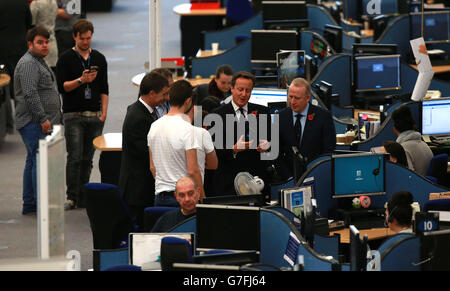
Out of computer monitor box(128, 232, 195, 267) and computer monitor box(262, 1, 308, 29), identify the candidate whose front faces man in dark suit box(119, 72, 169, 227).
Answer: computer monitor box(262, 1, 308, 29)

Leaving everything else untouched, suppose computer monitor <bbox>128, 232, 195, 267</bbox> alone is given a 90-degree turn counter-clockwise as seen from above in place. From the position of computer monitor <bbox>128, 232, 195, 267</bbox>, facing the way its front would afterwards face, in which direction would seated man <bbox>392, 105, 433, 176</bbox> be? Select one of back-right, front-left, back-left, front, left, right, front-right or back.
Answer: front-left

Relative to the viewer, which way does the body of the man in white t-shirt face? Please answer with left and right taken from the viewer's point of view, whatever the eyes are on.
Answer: facing away from the viewer and to the right of the viewer

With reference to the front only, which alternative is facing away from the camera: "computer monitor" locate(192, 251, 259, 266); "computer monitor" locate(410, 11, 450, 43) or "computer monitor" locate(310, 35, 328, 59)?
"computer monitor" locate(192, 251, 259, 266)

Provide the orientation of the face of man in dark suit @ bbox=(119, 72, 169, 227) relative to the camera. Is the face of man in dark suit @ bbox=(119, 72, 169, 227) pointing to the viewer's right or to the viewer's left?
to the viewer's right

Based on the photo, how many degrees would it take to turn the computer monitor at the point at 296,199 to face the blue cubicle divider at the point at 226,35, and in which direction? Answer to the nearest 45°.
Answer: approximately 135° to its right

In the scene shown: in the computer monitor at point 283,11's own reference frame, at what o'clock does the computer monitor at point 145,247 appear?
the computer monitor at point 145,247 is roughly at 12 o'clock from the computer monitor at point 283,11.

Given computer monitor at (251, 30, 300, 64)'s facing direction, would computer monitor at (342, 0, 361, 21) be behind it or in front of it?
behind

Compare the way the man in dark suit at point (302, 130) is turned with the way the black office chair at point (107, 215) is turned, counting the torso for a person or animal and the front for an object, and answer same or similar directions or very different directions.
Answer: very different directions

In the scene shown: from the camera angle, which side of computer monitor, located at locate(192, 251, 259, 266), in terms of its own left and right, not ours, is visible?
back

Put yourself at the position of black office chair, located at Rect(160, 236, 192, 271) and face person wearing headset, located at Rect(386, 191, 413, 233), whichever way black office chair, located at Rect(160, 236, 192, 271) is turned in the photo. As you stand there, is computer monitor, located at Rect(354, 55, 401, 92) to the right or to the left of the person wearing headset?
left

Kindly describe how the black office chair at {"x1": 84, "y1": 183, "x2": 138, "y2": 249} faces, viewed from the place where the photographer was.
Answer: facing away from the viewer and to the right of the viewer
